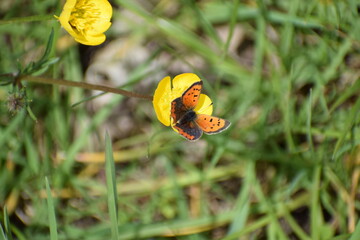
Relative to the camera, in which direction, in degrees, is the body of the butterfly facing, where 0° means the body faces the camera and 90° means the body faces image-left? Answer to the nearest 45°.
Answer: approximately 225°
